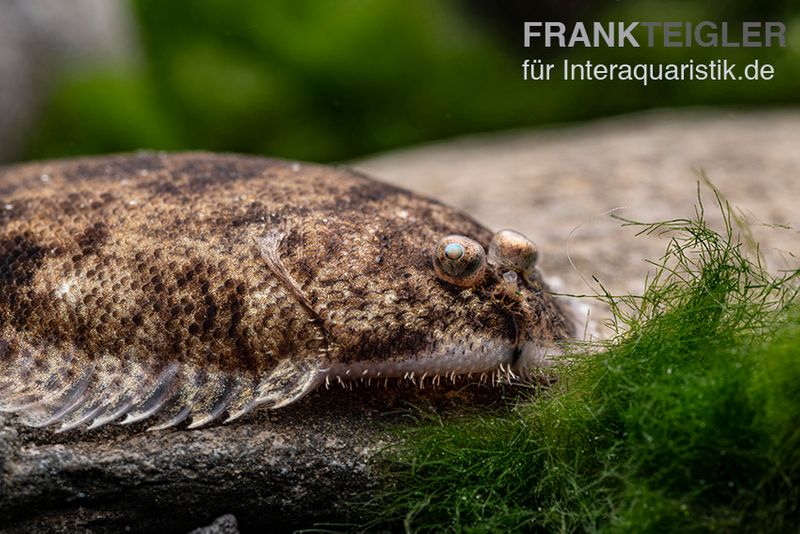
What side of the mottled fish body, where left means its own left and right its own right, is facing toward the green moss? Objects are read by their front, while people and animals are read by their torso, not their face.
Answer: front

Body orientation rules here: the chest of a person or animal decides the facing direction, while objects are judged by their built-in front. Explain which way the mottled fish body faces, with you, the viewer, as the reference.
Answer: facing to the right of the viewer

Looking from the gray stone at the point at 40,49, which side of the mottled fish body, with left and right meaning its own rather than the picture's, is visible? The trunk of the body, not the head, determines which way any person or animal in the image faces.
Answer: left
